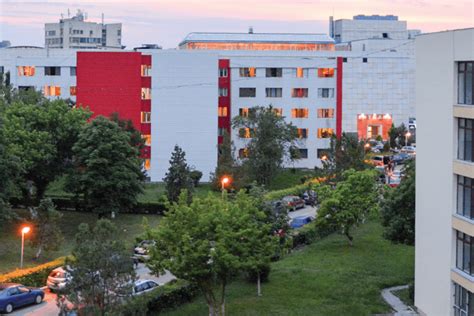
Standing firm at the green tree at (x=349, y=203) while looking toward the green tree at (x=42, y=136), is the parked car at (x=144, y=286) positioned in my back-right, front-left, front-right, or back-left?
front-left

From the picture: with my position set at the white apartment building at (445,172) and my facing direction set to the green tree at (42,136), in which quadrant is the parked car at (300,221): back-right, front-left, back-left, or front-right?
front-right

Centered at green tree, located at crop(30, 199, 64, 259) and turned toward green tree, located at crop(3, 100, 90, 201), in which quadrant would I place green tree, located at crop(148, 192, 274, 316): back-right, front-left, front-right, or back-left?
back-right

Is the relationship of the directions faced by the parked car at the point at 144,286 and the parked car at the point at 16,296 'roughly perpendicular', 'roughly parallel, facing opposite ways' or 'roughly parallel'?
roughly parallel

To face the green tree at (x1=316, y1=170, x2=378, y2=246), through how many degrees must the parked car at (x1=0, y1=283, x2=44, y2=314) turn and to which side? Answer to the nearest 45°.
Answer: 0° — it already faces it

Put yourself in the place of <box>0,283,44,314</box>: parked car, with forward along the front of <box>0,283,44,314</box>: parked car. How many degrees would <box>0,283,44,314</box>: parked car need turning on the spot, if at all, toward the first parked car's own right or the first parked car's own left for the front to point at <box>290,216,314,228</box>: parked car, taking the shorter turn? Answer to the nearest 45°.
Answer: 0° — it already faces it
